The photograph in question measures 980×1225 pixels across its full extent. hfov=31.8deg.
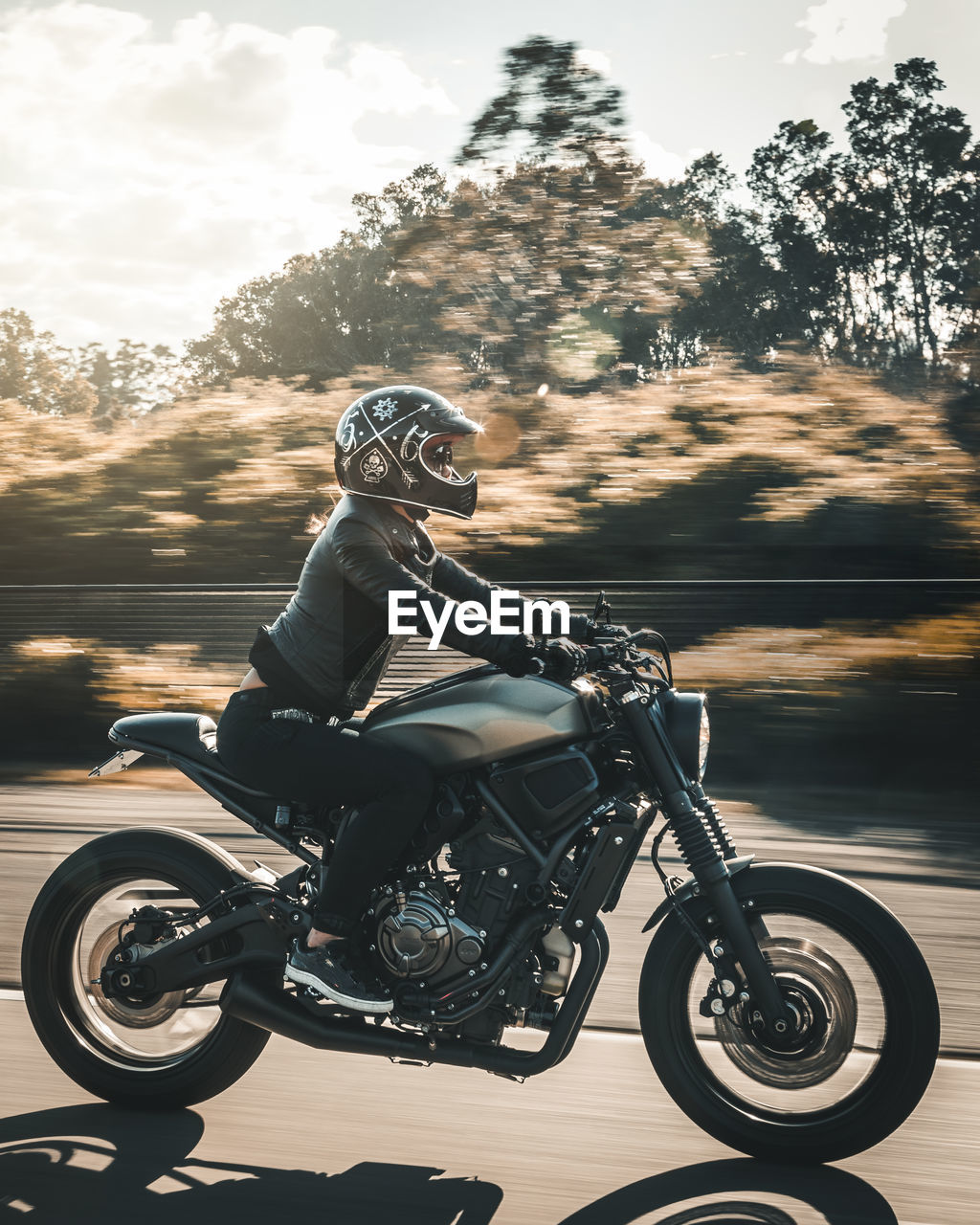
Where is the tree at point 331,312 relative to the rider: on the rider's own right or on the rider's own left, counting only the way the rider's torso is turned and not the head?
on the rider's own left

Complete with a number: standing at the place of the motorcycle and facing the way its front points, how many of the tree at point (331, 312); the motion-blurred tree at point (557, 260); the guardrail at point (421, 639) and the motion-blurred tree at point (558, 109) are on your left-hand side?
4

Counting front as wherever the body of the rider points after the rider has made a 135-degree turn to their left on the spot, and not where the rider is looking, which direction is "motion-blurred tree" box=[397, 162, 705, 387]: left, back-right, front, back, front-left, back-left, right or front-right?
front-right

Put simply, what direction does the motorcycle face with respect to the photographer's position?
facing to the right of the viewer

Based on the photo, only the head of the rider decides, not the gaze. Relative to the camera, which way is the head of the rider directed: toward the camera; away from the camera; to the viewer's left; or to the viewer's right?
to the viewer's right

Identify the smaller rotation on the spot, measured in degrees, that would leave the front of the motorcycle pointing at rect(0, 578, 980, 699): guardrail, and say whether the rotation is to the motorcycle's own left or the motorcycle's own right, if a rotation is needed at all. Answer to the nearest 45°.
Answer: approximately 90° to the motorcycle's own left

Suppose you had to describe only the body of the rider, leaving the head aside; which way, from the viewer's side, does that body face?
to the viewer's right

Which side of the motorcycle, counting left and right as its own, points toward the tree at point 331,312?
left

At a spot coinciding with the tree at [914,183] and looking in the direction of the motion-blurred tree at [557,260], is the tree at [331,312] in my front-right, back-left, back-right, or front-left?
front-right

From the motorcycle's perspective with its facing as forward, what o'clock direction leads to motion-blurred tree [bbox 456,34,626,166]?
The motion-blurred tree is roughly at 9 o'clock from the motorcycle.
